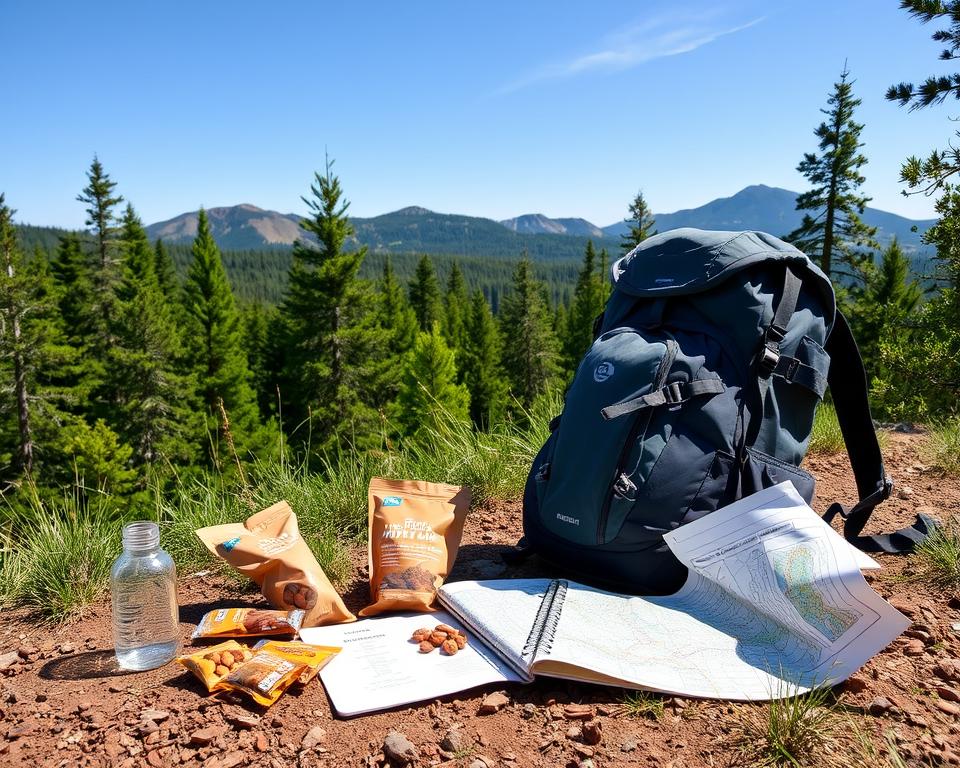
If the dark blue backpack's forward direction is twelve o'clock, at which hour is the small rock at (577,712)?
The small rock is roughly at 11 o'clock from the dark blue backpack.

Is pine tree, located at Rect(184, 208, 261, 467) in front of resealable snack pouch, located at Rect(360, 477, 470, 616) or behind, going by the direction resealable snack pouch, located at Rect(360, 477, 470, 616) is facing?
behind

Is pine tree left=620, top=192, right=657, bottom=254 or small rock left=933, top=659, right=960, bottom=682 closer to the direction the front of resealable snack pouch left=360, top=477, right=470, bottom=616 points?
the small rock

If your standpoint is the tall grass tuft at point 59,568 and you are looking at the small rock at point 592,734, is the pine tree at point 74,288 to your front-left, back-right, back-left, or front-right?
back-left

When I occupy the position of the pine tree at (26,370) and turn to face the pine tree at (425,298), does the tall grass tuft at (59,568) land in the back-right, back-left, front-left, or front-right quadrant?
back-right

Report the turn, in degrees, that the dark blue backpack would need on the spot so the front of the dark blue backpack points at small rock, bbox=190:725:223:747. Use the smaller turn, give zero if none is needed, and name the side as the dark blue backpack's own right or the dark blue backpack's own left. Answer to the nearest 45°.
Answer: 0° — it already faces it

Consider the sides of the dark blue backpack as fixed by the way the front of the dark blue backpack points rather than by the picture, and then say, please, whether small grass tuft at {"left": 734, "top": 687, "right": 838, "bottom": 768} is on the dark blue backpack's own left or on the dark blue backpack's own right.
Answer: on the dark blue backpack's own left

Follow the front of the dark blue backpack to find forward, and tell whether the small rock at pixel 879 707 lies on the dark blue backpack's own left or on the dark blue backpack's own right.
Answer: on the dark blue backpack's own left

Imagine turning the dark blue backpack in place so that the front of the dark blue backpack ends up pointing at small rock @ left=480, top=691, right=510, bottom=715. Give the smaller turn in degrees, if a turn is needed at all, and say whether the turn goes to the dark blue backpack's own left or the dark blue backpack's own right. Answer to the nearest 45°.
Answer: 0° — it already faces it

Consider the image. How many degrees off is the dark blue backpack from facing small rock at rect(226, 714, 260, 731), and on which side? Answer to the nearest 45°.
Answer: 0° — it already faces it

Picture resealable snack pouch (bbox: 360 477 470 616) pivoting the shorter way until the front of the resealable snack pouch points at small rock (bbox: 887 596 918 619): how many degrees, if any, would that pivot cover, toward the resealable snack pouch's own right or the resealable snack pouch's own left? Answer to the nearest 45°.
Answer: approximately 90° to the resealable snack pouch's own left

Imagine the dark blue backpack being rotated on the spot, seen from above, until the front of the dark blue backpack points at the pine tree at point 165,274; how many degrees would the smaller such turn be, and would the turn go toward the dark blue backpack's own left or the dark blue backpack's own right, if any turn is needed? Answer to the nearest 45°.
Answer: approximately 90° to the dark blue backpack's own right

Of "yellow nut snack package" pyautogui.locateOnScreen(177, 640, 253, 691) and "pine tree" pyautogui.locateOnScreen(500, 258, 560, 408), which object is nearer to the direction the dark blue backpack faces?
the yellow nut snack package
